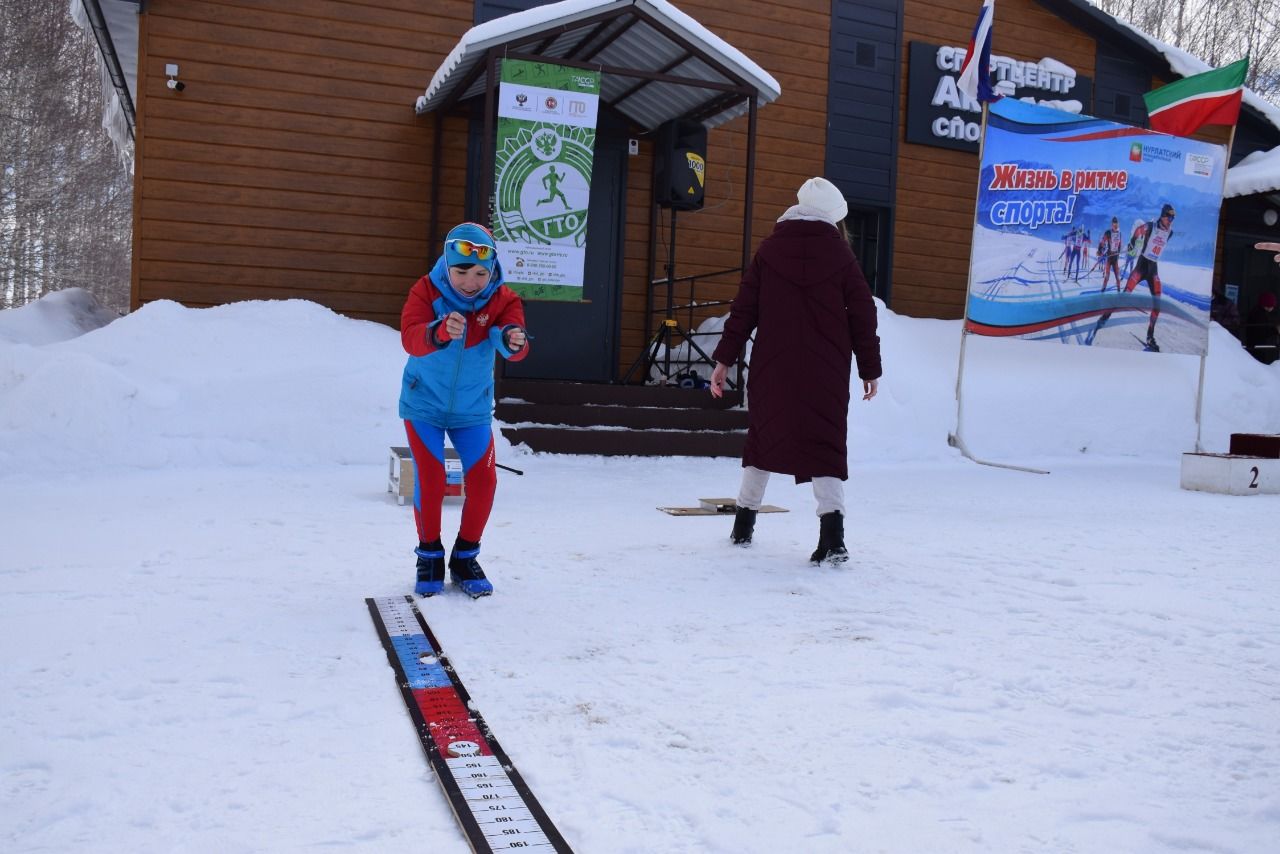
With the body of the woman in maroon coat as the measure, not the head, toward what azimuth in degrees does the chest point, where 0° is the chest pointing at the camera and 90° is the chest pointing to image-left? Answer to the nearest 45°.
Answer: approximately 180°

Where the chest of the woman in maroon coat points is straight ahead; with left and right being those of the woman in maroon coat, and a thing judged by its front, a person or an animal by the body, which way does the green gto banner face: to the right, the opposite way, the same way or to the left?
the opposite way

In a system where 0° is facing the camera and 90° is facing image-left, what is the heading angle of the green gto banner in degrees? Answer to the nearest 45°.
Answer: approximately 0°

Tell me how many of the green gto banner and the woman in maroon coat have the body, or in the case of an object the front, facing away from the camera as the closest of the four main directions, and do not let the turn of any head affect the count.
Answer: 1

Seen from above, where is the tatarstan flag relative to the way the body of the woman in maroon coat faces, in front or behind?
in front

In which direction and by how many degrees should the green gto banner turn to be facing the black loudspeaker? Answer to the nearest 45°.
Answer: approximately 135° to its left

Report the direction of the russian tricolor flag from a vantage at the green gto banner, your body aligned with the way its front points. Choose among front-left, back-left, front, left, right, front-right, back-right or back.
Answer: left

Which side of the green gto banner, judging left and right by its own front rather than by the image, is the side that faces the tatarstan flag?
left

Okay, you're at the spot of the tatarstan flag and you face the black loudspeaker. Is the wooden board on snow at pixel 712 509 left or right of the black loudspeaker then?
left

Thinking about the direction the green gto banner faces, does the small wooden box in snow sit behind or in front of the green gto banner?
in front
